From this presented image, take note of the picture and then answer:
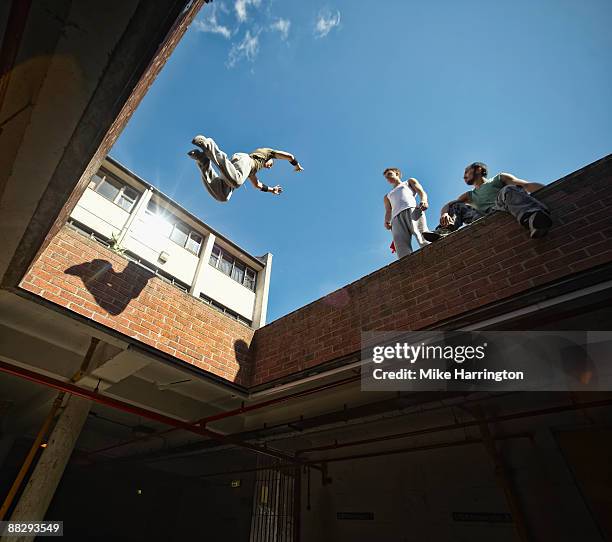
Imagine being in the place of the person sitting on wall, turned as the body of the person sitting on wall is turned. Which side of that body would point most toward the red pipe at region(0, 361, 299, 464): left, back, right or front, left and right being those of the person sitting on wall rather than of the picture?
front

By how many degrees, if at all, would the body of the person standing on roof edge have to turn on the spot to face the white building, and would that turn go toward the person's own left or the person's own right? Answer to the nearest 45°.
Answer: approximately 45° to the person's own right

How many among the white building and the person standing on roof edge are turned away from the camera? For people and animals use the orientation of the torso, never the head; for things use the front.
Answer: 0

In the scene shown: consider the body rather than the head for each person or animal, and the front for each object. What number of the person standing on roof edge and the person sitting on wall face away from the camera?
0

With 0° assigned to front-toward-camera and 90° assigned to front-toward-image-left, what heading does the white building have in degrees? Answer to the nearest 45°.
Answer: approximately 315°

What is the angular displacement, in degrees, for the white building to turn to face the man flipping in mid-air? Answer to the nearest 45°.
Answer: approximately 45° to its right

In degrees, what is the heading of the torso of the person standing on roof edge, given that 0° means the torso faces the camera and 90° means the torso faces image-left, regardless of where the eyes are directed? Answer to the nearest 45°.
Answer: approximately 45°

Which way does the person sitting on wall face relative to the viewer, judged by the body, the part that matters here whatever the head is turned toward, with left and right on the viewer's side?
facing the viewer and to the left of the viewer

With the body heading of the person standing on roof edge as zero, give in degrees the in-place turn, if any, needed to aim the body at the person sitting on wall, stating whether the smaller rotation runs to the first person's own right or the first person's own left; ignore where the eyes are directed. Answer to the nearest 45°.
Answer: approximately 135° to the first person's own left

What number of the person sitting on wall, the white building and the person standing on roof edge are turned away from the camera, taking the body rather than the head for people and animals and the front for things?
0
